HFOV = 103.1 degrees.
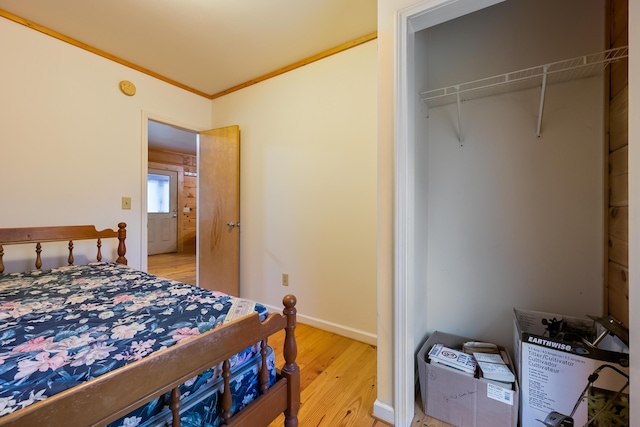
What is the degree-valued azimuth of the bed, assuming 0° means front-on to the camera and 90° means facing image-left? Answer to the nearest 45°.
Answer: approximately 315°

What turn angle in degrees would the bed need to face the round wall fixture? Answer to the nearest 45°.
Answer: approximately 135° to its left

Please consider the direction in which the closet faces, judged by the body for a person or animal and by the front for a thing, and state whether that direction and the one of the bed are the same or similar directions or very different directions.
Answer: very different directions

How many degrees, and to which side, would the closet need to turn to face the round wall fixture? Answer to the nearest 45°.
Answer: approximately 45° to its right

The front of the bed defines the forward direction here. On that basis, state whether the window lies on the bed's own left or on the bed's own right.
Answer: on the bed's own left

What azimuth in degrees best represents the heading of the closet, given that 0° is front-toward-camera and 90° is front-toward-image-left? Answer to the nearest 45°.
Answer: approximately 45°

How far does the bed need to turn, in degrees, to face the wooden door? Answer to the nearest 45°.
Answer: approximately 135° to its left

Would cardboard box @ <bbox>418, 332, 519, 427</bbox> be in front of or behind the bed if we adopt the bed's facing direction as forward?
in front

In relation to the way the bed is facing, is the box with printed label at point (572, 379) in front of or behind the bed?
in front

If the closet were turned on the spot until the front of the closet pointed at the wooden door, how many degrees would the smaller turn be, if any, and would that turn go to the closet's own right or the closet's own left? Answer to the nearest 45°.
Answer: approximately 45° to the closet's own right
